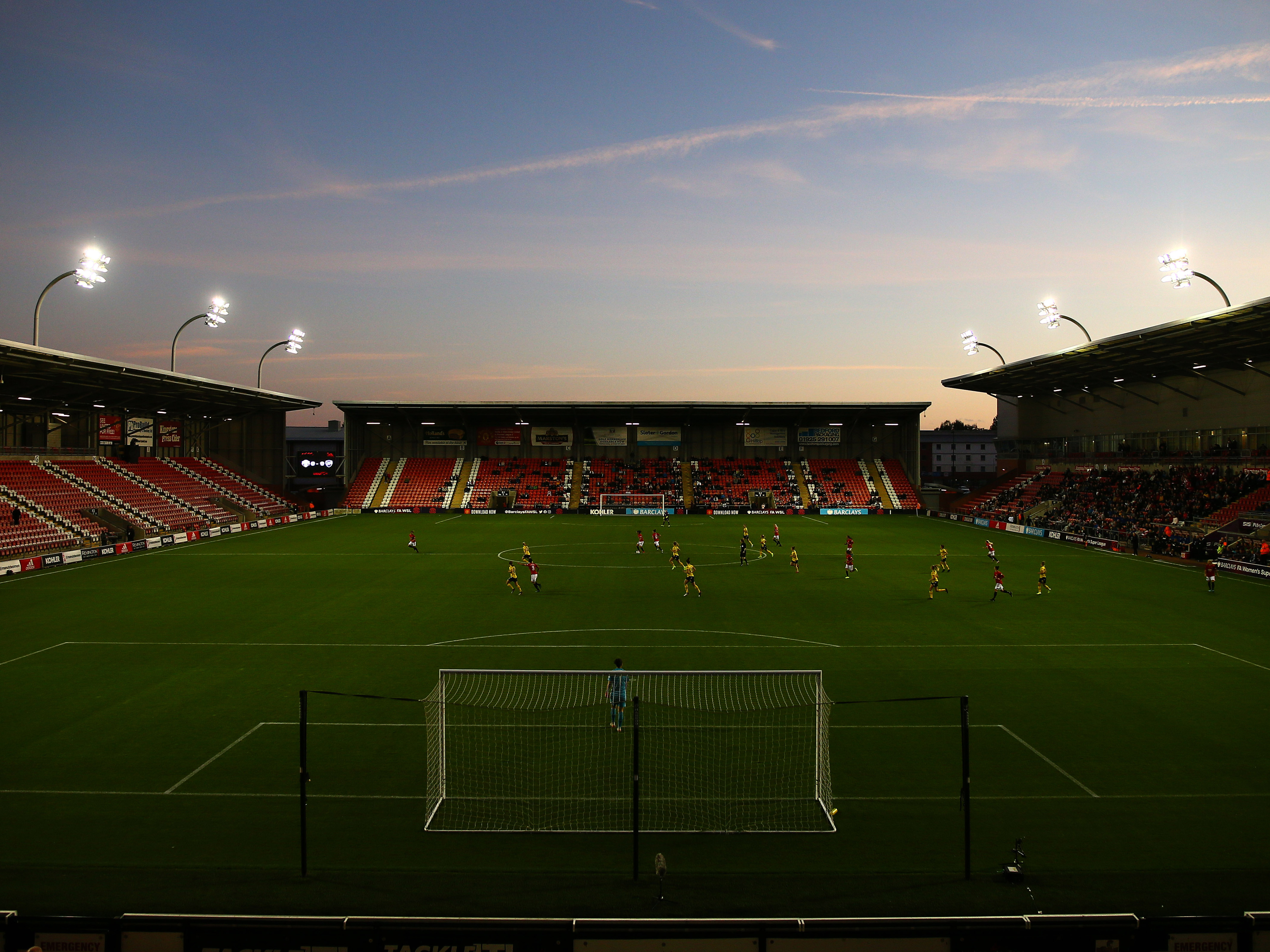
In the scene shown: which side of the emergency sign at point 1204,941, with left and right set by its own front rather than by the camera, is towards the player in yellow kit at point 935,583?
back

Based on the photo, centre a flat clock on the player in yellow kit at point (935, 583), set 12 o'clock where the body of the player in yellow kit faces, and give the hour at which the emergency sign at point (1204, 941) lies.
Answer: The emergency sign is roughly at 9 o'clock from the player in yellow kit.

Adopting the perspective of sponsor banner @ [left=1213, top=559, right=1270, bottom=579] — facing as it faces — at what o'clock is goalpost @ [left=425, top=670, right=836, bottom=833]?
The goalpost is roughly at 11 o'clock from the sponsor banner.

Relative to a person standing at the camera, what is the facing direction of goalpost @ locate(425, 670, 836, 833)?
facing away from the viewer

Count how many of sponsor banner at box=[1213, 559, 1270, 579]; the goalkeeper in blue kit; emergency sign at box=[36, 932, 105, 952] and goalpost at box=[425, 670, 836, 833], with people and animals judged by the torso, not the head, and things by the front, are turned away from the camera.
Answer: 2

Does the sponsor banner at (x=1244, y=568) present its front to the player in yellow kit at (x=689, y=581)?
yes

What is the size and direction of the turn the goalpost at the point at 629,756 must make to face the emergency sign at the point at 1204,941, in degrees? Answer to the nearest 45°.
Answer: approximately 135° to its right

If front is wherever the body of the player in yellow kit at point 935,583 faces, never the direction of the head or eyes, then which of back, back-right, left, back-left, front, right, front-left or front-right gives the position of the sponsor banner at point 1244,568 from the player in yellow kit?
back-right

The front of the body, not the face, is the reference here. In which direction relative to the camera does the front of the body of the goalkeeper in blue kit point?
away from the camera
